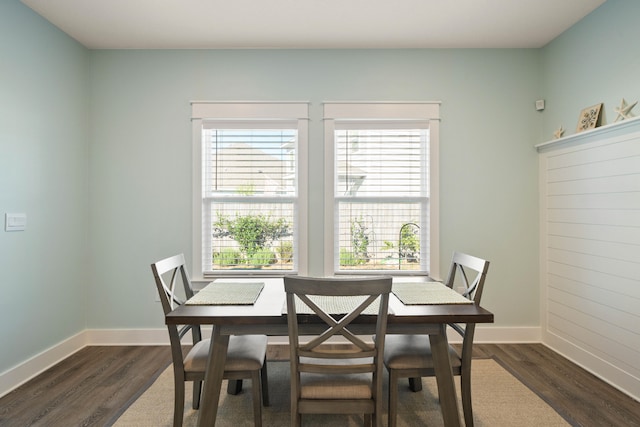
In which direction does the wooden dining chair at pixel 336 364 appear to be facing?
away from the camera

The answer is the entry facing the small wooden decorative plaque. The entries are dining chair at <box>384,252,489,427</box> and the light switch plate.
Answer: the light switch plate

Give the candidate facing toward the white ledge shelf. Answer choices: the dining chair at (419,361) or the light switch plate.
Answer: the light switch plate

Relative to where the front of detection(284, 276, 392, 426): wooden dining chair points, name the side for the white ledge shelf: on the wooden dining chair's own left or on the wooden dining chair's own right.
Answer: on the wooden dining chair's own right

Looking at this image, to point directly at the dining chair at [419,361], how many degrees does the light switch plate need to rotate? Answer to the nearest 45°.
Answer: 0° — it already faces it

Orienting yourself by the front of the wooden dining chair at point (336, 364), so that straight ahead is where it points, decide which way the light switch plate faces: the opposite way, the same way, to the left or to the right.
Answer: to the right

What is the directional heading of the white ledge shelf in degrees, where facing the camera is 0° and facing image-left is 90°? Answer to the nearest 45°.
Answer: approximately 45°

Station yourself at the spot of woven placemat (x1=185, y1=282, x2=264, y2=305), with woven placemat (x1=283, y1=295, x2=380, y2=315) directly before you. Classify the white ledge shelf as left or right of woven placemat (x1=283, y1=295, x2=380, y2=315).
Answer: left

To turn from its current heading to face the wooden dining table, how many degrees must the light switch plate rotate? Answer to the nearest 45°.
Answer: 0° — it already faces it

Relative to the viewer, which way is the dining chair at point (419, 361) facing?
to the viewer's left

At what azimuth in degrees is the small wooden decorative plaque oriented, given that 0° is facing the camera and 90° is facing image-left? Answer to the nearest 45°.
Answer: approximately 45°

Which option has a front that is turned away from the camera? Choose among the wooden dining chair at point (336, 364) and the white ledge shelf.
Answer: the wooden dining chair
